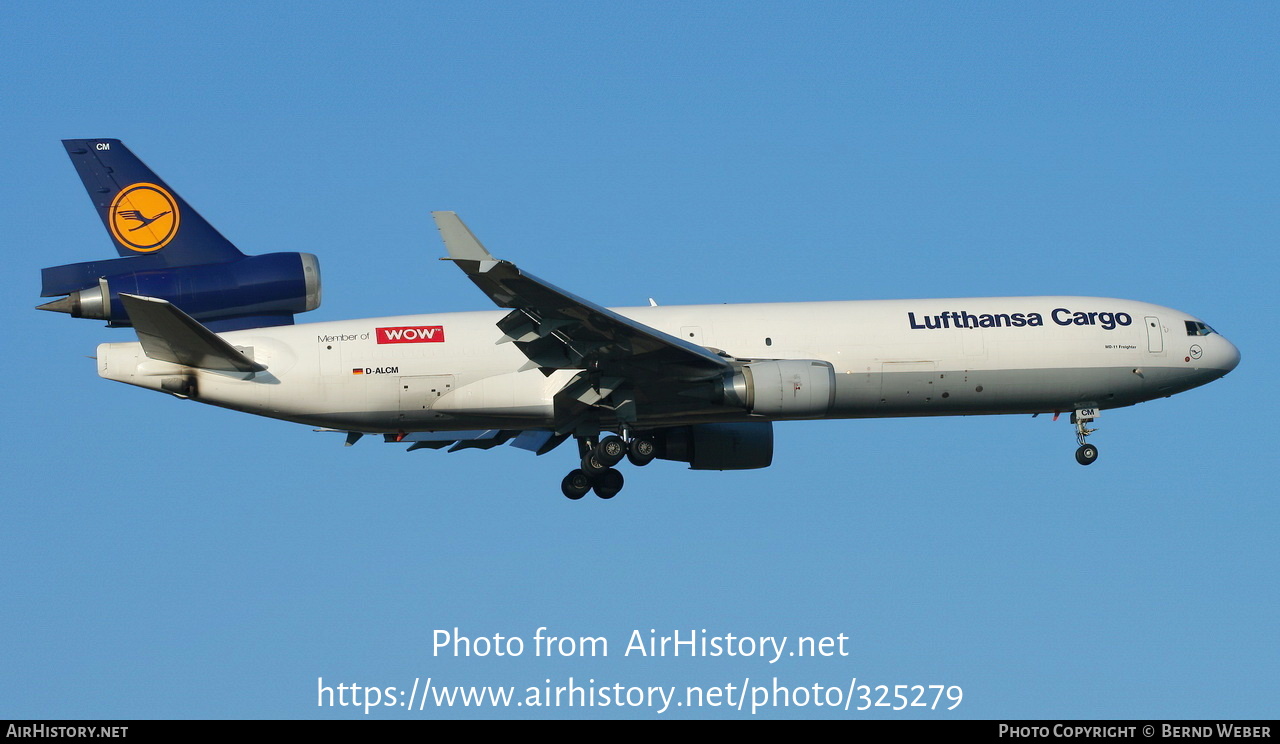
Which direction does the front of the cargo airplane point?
to the viewer's right
